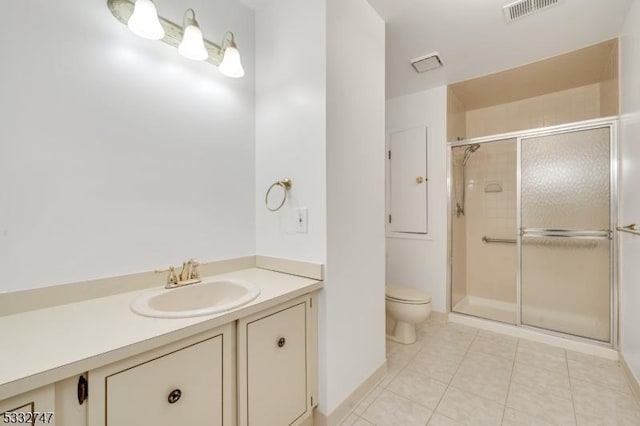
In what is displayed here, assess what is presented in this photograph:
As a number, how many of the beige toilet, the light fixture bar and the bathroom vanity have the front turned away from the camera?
0

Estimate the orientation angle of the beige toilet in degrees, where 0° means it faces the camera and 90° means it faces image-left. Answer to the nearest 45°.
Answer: approximately 315°

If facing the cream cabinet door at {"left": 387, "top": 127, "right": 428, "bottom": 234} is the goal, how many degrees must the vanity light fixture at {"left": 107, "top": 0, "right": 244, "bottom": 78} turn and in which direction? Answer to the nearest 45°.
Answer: approximately 45° to its left

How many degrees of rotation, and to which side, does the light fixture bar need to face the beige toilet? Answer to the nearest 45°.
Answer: approximately 45° to its left

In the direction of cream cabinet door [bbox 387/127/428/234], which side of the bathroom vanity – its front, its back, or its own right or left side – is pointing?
left

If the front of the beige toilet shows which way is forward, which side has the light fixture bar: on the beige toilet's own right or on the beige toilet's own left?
on the beige toilet's own right

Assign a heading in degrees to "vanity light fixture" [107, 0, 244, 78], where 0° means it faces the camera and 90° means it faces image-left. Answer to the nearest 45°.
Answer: approximately 315°

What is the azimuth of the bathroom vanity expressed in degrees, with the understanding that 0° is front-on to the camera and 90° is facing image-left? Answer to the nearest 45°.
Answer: approximately 315°

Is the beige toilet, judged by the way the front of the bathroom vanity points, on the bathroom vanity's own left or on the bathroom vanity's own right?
on the bathroom vanity's own left

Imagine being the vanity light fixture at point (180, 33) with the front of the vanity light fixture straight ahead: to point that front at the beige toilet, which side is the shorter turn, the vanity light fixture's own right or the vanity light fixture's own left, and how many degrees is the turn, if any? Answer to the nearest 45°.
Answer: approximately 45° to the vanity light fixture's own left

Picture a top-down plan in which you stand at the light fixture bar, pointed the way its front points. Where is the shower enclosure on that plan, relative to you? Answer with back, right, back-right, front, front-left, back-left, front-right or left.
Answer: front-left

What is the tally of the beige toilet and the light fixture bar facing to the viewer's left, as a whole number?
0

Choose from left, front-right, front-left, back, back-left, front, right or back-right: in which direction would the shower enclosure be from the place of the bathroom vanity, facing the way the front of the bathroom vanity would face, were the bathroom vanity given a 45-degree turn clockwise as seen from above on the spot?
left
